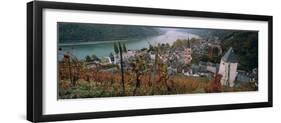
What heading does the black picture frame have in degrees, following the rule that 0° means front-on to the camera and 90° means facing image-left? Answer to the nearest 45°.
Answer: approximately 315°

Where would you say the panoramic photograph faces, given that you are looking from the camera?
facing the viewer and to the right of the viewer
